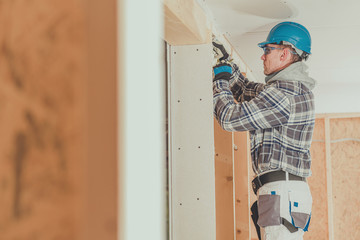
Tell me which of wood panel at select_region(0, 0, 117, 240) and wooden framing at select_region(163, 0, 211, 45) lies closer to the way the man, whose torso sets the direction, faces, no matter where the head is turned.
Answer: the wooden framing

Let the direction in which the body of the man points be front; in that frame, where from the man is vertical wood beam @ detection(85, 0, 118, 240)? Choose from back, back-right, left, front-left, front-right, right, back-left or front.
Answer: left

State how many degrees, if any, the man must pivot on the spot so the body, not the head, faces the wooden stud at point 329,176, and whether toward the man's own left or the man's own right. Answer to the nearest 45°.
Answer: approximately 90° to the man's own right

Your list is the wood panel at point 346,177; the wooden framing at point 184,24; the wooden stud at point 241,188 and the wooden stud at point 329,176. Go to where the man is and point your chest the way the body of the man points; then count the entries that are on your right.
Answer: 3

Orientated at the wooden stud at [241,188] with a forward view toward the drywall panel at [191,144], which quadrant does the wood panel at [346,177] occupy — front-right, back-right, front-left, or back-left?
back-left

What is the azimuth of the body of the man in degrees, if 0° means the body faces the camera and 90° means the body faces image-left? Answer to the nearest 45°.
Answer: approximately 90°

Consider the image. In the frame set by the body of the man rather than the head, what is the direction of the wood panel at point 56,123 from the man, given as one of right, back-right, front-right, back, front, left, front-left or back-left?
left

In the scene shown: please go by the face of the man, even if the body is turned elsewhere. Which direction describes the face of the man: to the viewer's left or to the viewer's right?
to the viewer's left

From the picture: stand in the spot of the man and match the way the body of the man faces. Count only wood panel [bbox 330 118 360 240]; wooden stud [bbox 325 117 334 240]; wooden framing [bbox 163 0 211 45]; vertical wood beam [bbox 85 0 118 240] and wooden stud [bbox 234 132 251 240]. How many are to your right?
3

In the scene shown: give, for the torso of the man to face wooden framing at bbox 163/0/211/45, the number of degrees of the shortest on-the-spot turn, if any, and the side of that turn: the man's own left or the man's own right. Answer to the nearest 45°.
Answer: approximately 45° to the man's own left

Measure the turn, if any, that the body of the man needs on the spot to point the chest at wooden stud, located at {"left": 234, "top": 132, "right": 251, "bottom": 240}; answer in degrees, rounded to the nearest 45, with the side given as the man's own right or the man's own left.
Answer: approximately 90° to the man's own right

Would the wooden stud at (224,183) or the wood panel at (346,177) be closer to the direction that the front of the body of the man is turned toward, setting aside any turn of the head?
the wooden stud

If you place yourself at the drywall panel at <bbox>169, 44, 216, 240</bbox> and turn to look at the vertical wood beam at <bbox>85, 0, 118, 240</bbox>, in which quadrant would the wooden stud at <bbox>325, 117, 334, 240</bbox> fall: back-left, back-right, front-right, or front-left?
back-left
